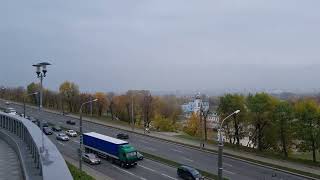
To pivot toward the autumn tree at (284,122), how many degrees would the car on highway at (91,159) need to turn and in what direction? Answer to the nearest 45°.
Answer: approximately 45° to its left

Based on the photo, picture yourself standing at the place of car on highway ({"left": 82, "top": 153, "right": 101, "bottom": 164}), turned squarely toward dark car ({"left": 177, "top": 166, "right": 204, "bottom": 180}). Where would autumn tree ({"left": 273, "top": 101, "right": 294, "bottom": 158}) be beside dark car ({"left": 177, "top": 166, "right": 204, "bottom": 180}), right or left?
left

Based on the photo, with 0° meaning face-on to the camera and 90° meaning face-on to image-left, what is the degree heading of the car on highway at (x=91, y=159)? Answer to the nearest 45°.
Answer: approximately 315°

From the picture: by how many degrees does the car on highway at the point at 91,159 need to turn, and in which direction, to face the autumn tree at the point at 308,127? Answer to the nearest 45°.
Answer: approximately 45° to its left

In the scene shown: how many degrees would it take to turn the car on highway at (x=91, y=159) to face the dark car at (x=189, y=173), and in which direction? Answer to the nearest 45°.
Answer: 0° — it already faces it
